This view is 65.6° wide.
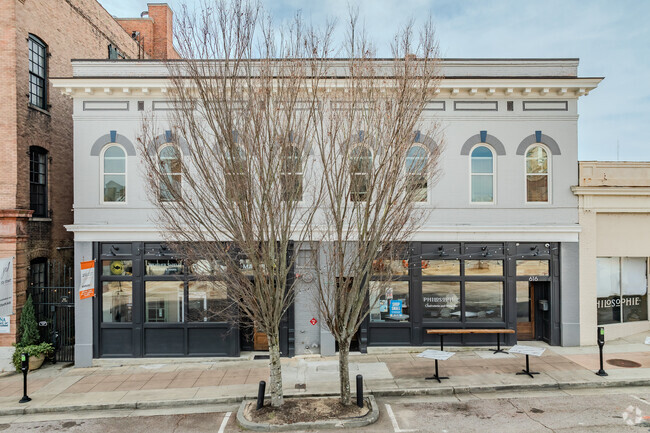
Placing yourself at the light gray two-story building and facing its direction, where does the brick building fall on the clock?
The brick building is roughly at 3 o'clock from the light gray two-story building.

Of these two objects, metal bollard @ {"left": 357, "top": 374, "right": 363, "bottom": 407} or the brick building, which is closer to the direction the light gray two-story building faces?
the metal bollard

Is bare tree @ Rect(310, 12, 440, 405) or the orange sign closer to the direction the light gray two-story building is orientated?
the bare tree

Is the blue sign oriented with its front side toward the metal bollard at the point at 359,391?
yes

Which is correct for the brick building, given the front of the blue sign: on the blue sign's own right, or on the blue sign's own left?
on the blue sign's own right

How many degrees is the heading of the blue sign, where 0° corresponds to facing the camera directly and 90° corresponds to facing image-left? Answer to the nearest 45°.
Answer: approximately 0°

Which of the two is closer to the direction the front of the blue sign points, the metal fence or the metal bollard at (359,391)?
the metal bollard

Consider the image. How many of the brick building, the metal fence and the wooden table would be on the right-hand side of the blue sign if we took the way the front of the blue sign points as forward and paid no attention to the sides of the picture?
2

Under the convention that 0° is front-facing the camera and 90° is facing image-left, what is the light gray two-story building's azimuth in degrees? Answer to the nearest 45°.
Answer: approximately 0°

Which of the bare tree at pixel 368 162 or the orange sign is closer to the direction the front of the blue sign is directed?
the bare tree
